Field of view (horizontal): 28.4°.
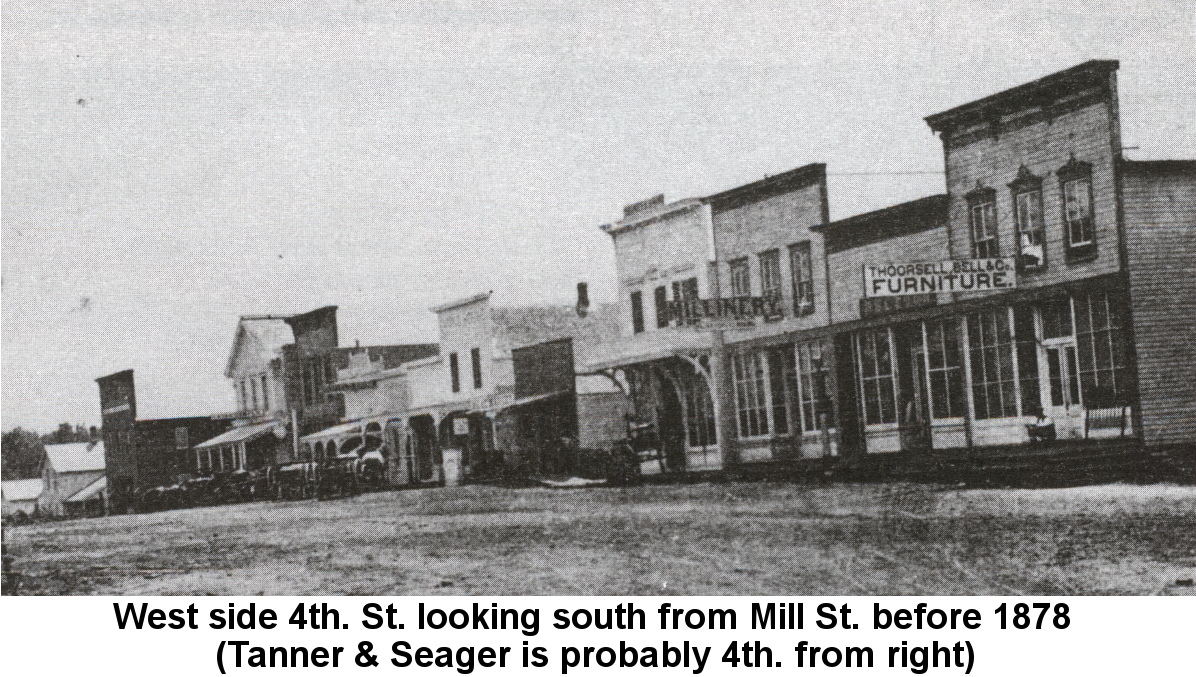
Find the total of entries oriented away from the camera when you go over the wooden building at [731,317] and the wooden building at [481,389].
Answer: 0

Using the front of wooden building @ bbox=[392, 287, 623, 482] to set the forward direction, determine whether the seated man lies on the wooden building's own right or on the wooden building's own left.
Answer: on the wooden building's own left

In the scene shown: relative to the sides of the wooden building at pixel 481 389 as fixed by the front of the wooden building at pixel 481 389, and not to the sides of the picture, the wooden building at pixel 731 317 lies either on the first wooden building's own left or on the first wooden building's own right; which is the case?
on the first wooden building's own left

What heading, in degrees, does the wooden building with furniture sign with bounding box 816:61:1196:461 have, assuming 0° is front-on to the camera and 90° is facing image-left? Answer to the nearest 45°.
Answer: approximately 45°

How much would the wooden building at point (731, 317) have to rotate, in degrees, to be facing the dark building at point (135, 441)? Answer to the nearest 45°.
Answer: approximately 45° to its right

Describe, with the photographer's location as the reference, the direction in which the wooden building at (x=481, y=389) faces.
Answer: facing the viewer and to the left of the viewer

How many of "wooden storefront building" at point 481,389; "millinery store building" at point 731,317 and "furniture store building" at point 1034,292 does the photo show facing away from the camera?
0

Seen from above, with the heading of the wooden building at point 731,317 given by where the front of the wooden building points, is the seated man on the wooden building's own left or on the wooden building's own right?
on the wooden building's own left

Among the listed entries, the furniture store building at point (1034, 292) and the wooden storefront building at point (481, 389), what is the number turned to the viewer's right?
0

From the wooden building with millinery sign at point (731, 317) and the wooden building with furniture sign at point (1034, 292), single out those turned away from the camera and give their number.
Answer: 0
